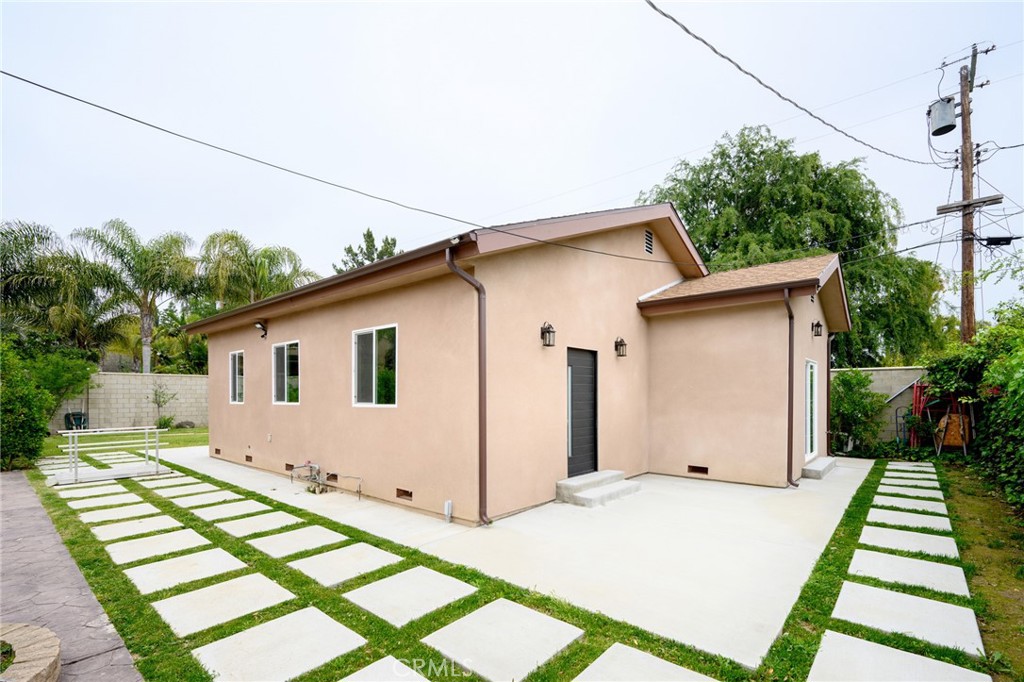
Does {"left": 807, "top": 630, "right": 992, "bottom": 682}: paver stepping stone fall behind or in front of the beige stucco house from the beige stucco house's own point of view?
in front

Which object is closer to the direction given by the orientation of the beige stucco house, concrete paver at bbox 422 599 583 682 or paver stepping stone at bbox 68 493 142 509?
the concrete paver

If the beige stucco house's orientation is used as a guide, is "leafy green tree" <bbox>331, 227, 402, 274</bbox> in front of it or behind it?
behind

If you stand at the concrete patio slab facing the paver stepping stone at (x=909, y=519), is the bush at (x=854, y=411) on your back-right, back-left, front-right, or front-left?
front-left

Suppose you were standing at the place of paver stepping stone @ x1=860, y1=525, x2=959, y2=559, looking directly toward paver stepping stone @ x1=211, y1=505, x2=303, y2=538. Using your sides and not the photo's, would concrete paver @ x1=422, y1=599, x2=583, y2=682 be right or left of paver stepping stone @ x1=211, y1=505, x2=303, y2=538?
left

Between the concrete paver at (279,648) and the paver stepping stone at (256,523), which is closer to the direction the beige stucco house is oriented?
the concrete paver

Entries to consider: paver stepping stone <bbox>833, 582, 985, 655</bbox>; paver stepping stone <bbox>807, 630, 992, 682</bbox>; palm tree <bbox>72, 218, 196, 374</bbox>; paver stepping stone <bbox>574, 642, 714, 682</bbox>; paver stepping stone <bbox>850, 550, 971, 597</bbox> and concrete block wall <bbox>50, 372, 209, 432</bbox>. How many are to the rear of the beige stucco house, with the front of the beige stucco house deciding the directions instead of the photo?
2

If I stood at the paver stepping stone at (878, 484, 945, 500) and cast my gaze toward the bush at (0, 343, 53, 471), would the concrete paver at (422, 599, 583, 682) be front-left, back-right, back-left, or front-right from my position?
front-left

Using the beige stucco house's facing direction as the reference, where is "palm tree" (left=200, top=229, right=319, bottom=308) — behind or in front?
behind

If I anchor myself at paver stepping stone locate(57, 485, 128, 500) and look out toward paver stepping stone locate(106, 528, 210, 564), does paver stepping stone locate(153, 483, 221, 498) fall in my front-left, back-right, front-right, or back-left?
front-left

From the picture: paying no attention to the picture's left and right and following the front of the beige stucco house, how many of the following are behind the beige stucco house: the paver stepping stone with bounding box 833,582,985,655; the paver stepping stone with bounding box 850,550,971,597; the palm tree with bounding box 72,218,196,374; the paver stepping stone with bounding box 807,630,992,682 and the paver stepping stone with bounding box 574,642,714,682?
1

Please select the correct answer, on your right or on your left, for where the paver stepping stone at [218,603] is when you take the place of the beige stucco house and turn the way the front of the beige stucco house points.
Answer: on your right

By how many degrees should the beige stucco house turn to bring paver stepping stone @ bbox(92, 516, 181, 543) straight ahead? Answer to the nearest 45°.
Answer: approximately 90° to its right

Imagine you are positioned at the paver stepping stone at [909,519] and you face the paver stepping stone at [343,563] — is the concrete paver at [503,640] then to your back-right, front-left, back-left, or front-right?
front-left
